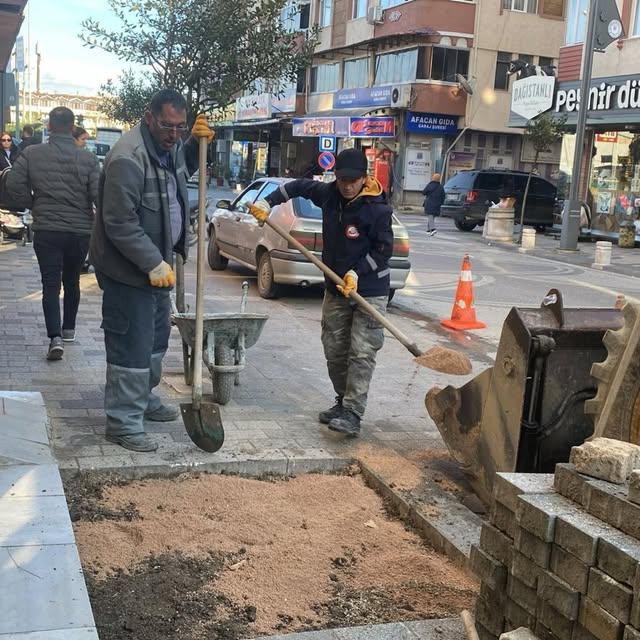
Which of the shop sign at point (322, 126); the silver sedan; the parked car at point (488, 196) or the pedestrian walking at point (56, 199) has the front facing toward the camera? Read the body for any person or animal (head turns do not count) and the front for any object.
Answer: the shop sign

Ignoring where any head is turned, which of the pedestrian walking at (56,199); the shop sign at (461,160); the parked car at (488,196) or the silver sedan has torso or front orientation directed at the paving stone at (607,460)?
the shop sign

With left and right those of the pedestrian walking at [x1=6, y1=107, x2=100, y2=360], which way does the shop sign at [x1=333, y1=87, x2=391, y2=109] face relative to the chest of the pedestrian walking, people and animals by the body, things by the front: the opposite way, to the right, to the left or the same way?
the opposite way

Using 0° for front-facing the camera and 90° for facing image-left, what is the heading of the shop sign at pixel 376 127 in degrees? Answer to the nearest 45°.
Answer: approximately 0°

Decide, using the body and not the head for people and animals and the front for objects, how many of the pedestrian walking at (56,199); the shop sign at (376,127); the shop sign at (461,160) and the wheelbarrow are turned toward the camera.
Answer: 3

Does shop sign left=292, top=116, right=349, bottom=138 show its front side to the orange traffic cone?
yes

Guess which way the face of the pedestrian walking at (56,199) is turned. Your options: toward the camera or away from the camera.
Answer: away from the camera

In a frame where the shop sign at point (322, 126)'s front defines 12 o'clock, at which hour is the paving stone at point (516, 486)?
The paving stone is roughly at 12 o'clock from the shop sign.

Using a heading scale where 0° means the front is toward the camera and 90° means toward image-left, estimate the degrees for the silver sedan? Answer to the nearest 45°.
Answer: approximately 135°

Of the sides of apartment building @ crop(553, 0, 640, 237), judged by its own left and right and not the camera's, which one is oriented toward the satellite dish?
right

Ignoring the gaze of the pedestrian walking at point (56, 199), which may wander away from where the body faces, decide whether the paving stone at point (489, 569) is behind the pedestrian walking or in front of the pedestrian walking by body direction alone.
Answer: behind

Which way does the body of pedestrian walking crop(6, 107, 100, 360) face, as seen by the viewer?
away from the camera

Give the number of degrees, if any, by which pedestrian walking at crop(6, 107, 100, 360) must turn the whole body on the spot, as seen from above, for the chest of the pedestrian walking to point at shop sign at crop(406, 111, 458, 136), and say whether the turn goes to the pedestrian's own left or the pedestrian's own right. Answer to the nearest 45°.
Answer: approximately 45° to the pedestrian's own right
